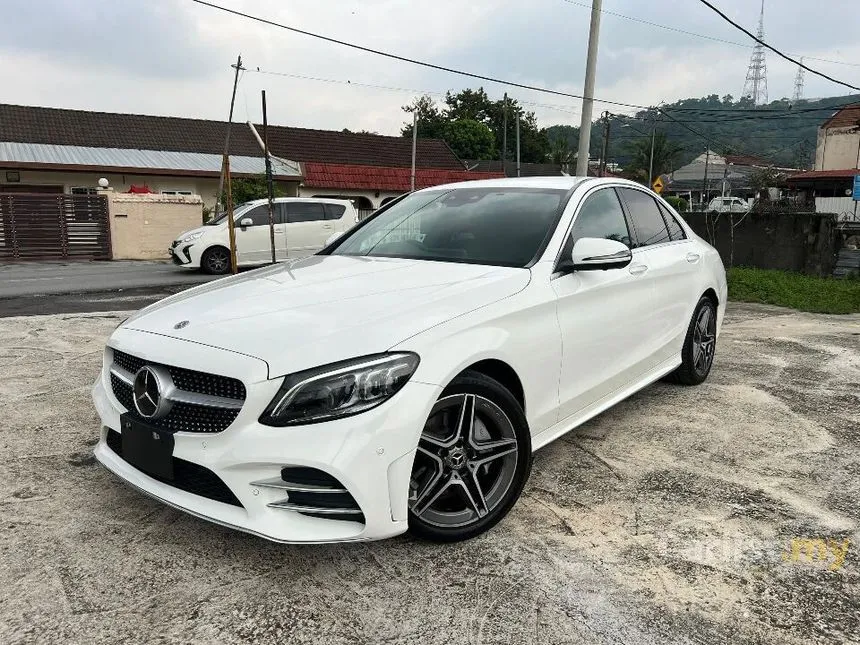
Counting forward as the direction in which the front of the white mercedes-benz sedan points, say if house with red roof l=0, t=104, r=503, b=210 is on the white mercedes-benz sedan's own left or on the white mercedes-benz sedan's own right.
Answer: on the white mercedes-benz sedan's own right

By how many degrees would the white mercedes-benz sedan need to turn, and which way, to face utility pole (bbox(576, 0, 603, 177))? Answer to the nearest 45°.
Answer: approximately 135° to its right

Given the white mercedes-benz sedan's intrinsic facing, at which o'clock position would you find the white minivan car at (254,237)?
The white minivan car is roughly at 4 o'clock from the white mercedes-benz sedan.

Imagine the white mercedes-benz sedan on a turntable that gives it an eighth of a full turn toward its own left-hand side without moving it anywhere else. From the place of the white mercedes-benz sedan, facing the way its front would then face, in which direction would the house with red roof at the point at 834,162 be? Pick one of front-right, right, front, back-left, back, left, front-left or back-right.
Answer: back-left

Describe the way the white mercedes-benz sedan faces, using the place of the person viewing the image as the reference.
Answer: facing the viewer and to the left of the viewer

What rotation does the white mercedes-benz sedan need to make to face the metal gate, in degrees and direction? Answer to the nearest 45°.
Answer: approximately 90° to its right
